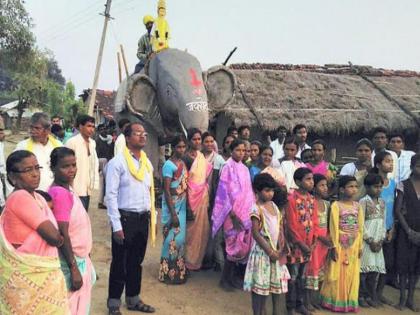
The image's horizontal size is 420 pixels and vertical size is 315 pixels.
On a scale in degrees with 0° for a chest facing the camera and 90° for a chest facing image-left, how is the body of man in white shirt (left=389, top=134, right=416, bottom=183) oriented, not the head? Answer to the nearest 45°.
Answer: approximately 0°

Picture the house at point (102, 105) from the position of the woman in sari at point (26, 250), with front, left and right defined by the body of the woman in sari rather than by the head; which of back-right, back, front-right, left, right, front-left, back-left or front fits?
back-left

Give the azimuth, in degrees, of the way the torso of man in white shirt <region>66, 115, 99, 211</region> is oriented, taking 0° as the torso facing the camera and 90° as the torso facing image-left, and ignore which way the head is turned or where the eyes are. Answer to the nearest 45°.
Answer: approximately 315°

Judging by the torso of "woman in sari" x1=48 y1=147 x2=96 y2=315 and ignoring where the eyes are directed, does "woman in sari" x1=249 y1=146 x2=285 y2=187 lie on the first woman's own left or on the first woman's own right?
on the first woman's own left

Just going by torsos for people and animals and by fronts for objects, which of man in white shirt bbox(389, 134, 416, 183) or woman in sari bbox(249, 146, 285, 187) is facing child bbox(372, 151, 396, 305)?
the man in white shirt

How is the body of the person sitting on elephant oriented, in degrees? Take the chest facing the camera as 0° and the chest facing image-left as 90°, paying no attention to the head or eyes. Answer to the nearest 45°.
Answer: approximately 315°

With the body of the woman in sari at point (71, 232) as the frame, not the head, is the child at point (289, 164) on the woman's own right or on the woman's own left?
on the woman's own left

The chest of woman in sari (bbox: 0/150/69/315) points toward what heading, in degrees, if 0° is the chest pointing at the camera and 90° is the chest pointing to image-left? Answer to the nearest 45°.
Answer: approximately 315°
